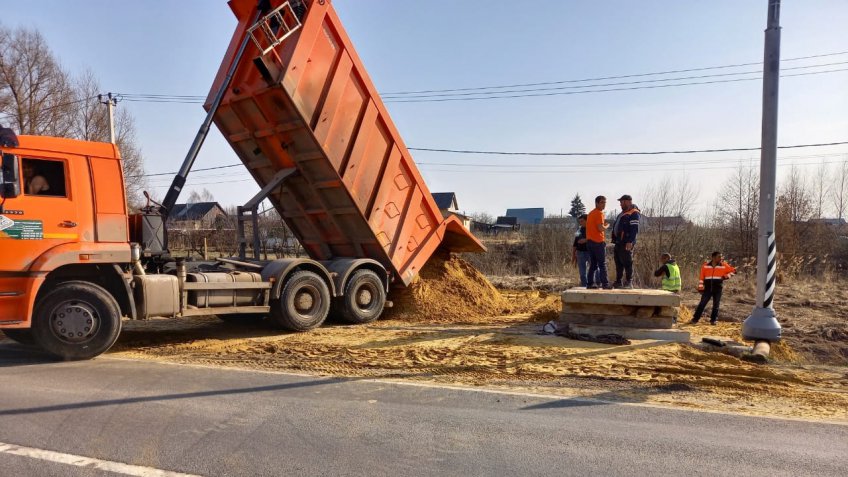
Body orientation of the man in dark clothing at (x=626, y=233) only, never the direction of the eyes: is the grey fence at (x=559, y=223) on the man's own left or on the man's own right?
on the man's own right

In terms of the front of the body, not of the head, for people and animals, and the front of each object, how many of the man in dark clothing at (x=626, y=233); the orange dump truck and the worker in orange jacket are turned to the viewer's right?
0

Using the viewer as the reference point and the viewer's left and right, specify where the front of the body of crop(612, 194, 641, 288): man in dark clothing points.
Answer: facing the viewer and to the left of the viewer

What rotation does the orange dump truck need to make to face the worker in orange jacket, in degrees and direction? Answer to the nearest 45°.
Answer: approximately 135° to its left

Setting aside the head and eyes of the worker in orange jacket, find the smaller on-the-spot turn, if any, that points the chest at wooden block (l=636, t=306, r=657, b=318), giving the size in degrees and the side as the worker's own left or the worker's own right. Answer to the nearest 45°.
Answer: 0° — they already face it

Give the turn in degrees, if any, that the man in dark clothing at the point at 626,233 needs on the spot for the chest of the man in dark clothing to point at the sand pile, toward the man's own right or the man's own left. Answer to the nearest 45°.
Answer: approximately 45° to the man's own right

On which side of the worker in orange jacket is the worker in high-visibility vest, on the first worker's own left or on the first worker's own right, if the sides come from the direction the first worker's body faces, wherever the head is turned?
on the first worker's own right

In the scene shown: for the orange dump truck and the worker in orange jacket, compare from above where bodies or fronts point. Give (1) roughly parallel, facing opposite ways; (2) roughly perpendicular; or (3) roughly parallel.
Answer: roughly perpendicular

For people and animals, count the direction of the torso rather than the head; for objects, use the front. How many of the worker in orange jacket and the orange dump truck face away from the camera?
0
